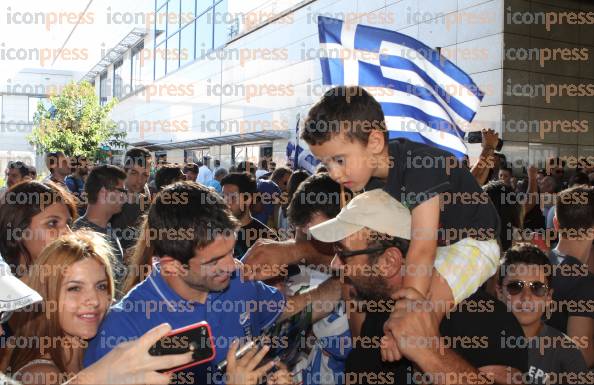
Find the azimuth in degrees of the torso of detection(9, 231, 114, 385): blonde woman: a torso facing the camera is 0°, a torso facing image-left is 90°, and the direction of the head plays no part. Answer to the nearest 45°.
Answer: approximately 315°

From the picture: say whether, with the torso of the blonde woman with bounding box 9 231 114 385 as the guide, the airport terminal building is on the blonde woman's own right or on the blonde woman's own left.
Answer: on the blonde woman's own left

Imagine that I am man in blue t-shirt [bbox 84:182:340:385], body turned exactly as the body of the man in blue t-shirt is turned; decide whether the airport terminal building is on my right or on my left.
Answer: on my left

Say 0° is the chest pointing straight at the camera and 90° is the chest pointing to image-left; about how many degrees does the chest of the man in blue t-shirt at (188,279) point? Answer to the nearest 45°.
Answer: approximately 315°
